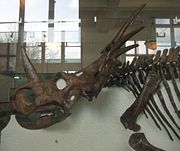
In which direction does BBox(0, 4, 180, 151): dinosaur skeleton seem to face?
to the viewer's left
